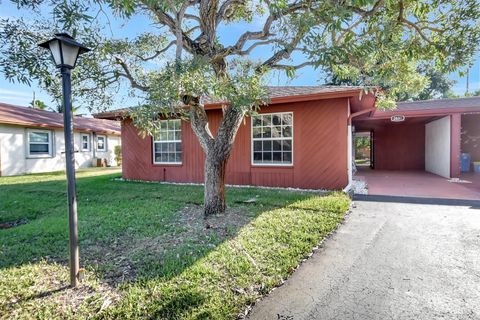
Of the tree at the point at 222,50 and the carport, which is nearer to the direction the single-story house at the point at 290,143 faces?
the tree

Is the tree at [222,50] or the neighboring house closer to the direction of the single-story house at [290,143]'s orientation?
the tree

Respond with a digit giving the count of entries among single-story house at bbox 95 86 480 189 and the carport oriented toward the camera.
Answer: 2

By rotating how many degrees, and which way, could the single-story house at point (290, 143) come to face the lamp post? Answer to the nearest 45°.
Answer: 0° — it already faces it

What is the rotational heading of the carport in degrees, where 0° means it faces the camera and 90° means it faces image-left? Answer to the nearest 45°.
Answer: approximately 0°

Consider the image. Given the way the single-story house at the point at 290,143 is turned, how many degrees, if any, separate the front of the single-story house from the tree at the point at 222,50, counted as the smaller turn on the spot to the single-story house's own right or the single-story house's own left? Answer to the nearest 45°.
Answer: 0° — it already faces it

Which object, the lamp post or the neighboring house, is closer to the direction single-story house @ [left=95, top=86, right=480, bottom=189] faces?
the lamp post

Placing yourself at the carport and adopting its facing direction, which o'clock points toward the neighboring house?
The neighboring house is roughly at 2 o'clock from the carport.

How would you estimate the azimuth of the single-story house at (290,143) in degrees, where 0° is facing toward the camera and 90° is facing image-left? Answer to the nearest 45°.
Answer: approximately 0°

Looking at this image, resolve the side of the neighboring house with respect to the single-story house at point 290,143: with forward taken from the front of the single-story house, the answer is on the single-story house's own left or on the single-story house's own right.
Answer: on the single-story house's own right

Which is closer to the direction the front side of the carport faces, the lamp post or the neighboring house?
the lamp post
